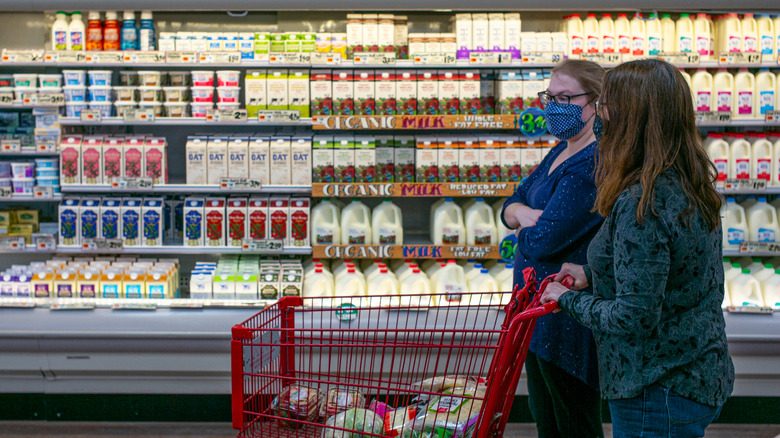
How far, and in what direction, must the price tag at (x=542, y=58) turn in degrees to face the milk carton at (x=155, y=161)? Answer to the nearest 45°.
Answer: approximately 90° to its right

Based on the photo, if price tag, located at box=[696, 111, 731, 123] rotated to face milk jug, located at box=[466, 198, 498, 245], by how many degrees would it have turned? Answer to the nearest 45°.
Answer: approximately 90° to its right

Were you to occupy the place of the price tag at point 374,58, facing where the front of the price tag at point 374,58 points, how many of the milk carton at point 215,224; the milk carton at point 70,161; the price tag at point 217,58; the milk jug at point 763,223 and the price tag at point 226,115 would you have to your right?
4

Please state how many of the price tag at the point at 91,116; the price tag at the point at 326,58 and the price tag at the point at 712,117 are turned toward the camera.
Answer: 3

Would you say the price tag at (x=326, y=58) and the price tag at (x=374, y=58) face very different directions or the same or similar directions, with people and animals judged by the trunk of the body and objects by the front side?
same or similar directions

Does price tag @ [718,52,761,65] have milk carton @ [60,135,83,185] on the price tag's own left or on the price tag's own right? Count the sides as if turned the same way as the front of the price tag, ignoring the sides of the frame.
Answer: on the price tag's own right

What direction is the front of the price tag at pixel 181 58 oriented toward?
toward the camera

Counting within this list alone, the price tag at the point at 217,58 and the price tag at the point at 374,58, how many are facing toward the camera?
2

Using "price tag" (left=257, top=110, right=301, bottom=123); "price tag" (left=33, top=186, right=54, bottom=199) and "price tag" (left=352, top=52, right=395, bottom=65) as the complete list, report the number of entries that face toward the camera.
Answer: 3

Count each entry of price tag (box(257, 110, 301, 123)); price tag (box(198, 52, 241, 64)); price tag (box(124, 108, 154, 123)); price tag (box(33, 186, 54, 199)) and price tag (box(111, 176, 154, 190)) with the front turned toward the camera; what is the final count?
5

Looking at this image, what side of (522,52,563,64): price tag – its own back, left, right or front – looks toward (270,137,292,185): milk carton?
right

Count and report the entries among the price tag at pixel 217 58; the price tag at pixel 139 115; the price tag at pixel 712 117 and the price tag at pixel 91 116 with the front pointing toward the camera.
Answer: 4

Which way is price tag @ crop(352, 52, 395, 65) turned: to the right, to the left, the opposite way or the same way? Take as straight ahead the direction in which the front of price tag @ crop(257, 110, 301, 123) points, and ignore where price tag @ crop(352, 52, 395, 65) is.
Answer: the same way

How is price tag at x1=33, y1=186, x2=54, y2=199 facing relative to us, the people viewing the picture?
facing the viewer

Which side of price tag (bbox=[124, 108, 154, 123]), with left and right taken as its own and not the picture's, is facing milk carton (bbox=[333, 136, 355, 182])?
left

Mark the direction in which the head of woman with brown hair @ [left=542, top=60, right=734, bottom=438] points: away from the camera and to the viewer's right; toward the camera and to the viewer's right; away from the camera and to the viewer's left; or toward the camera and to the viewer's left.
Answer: away from the camera and to the viewer's left

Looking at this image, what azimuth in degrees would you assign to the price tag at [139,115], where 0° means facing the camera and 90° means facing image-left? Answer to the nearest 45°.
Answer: approximately 0°
